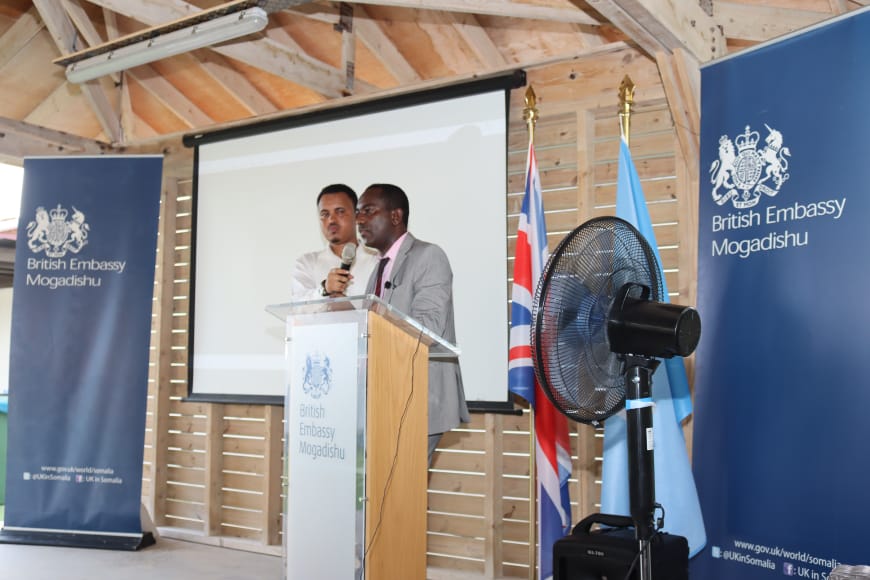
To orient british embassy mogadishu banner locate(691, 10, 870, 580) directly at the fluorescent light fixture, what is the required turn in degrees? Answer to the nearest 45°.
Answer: approximately 45° to its right

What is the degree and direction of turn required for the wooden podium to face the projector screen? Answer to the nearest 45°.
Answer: approximately 135° to its right

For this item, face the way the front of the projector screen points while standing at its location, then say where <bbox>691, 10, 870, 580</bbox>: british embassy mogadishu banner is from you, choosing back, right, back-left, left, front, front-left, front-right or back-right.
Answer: left

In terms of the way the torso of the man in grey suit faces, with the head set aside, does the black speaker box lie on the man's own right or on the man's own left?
on the man's own left

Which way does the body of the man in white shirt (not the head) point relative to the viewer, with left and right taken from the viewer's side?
facing the viewer

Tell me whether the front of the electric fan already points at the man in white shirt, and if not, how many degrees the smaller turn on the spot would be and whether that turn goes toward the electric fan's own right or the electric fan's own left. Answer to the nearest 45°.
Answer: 0° — it already faces them

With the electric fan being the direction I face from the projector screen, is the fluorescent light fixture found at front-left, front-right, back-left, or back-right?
front-right

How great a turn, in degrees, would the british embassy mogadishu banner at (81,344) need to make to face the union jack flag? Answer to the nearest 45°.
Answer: approximately 45° to its left

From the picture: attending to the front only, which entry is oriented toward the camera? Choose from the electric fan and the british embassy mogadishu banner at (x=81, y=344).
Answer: the british embassy mogadishu banner

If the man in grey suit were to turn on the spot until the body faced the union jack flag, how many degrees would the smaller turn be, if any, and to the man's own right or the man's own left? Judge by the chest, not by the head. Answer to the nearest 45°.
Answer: approximately 90° to the man's own left

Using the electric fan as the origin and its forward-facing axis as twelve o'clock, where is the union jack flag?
The union jack flag is roughly at 1 o'clock from the electric fan.

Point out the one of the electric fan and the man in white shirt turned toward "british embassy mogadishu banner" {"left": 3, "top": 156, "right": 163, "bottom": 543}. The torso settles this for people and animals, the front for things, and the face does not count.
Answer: the electric fan

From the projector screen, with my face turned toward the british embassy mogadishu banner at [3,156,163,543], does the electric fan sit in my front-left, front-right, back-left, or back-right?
back-left

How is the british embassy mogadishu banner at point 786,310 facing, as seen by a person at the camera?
facing the viewer and to the left of the viewer

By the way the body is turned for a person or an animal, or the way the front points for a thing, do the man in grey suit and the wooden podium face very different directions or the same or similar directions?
same or similar directions

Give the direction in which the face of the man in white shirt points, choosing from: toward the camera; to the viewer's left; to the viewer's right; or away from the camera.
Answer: toward the camera
